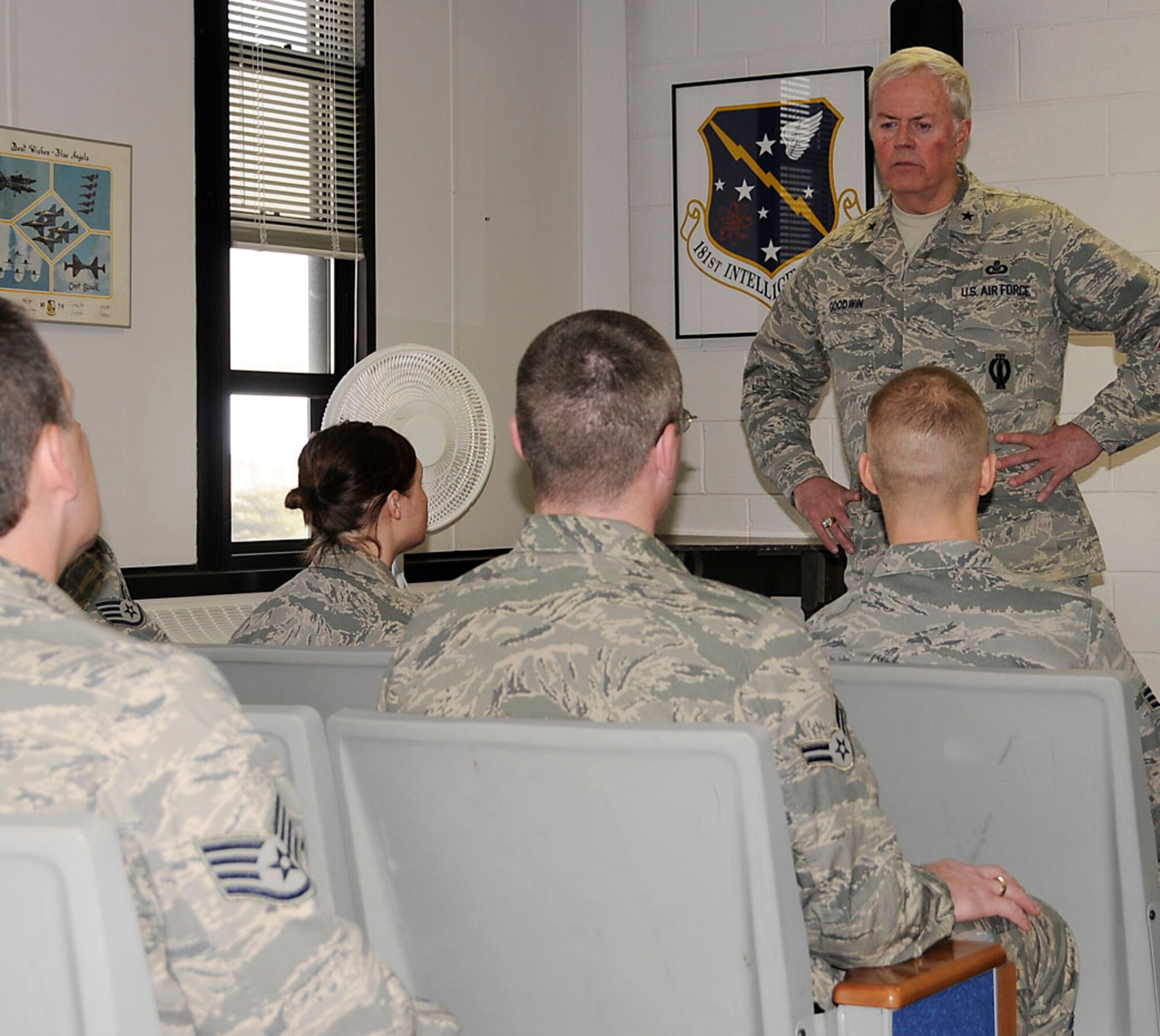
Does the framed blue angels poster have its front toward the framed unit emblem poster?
no

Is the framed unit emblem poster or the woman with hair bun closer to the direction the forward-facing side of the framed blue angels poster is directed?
the woman with hair bun

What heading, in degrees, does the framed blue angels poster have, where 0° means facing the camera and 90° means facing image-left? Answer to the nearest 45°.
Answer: approximately 315°

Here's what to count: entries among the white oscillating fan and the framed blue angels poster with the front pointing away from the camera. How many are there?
0

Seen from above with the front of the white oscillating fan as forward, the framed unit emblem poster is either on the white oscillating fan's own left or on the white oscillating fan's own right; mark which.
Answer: on the white oscillating fan's own left

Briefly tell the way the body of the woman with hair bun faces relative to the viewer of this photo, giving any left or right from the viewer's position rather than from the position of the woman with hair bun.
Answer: facing away from the viewer and to the right of the viewer

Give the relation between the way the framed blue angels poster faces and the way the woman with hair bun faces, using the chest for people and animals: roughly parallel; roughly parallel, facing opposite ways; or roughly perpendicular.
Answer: roughly perpendicular

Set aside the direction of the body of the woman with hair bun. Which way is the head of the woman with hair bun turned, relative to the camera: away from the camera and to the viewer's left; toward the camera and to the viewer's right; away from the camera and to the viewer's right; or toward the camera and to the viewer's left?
away from the camera and to the viewer's right

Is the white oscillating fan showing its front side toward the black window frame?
no

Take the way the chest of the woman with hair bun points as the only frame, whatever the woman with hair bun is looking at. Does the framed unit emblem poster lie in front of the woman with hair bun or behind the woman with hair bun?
in front

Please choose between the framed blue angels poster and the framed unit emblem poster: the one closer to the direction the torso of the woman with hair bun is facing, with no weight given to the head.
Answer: the framed unit emblem poster

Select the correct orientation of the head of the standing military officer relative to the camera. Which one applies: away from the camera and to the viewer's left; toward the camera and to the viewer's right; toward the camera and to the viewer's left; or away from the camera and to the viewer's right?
toward the camera and to the viewer's left

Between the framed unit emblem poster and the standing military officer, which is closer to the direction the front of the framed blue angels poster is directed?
the standing military officer

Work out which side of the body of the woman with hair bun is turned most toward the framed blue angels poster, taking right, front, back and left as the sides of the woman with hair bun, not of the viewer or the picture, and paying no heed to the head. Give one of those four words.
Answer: left
